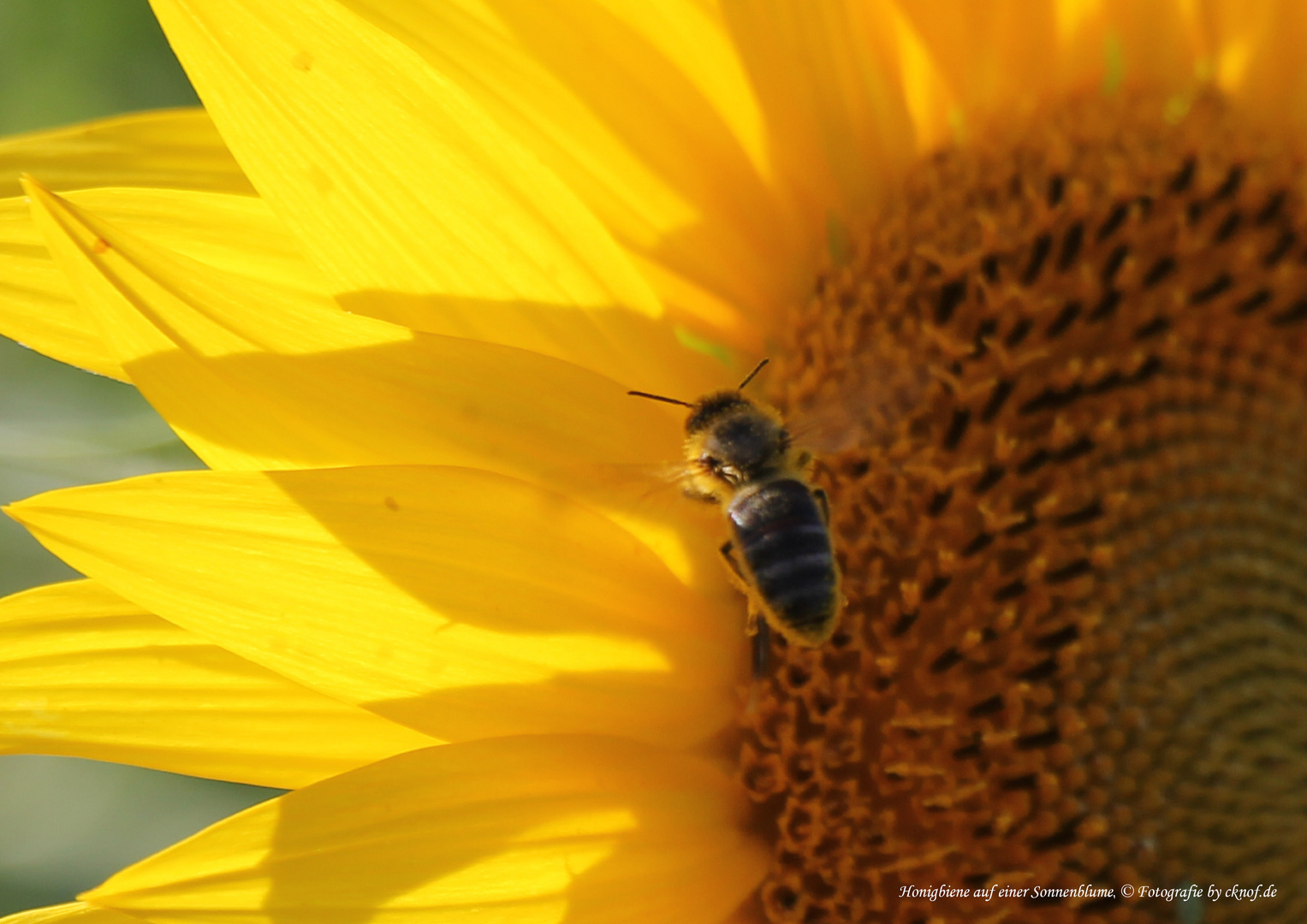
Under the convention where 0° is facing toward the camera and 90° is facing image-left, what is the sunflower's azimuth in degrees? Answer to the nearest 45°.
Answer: approximately 0°
